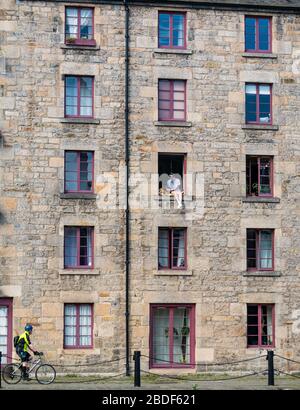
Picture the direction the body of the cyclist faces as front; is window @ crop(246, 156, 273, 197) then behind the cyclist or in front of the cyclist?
in front

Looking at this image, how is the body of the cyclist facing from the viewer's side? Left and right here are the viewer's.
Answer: facing to the right of the viewer

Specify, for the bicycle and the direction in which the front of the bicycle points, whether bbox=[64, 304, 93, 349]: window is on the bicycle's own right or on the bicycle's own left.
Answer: on the bicycle's own left

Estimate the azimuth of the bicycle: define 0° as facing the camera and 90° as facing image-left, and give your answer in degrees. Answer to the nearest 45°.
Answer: approximately 270°
